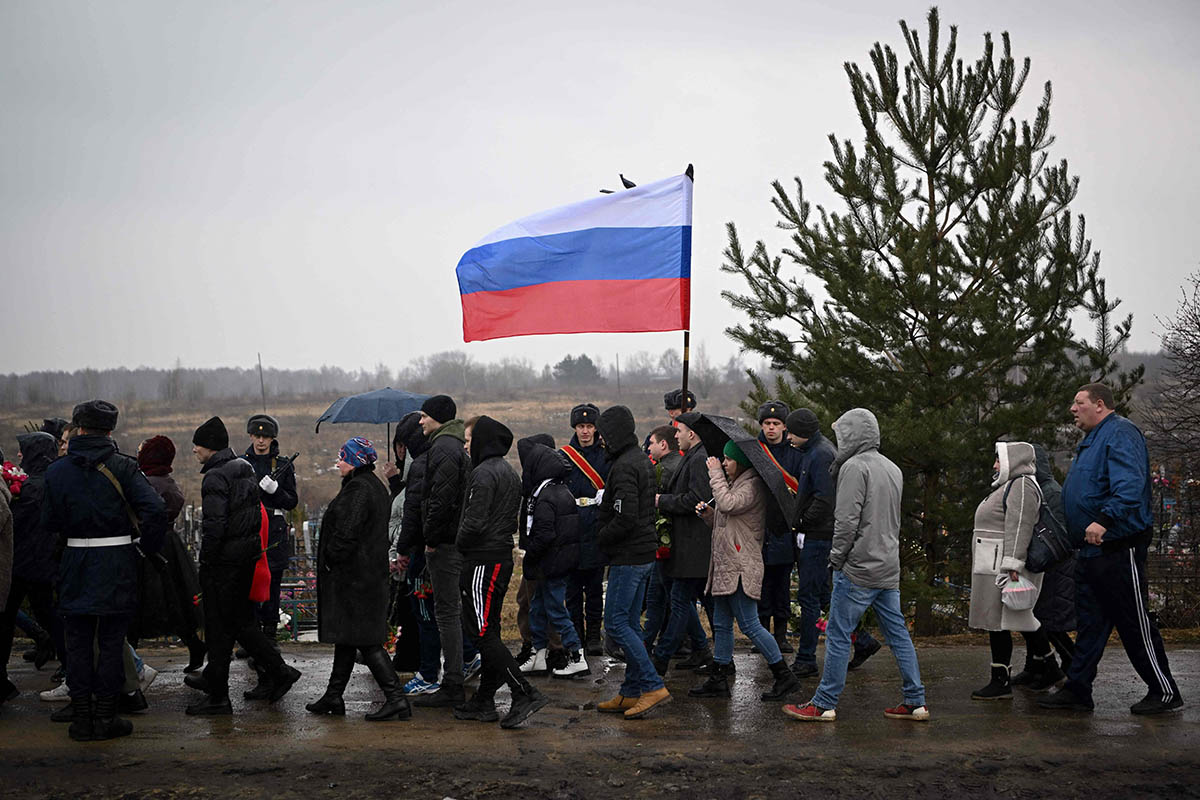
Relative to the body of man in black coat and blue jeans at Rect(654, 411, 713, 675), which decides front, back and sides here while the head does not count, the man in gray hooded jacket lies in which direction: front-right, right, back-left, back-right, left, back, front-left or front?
back-left

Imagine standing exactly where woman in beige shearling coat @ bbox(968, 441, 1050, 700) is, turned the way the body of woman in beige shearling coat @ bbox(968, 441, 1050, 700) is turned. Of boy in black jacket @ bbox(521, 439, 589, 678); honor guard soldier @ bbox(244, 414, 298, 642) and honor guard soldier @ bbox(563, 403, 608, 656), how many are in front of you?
3

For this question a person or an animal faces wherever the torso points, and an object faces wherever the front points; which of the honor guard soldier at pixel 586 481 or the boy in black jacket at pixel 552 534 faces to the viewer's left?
the boy in black jacket

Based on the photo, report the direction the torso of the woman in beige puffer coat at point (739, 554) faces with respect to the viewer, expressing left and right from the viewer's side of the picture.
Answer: facing to the left of the viewer

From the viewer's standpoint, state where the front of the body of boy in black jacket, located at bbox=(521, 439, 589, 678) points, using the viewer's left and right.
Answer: facing to the left of the viewer

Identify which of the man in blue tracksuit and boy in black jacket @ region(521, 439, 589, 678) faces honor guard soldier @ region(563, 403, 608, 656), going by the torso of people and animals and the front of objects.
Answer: the man in blue tracksuit

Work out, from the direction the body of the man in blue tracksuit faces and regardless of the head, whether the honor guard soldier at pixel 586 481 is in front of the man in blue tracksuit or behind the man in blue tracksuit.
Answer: in front
